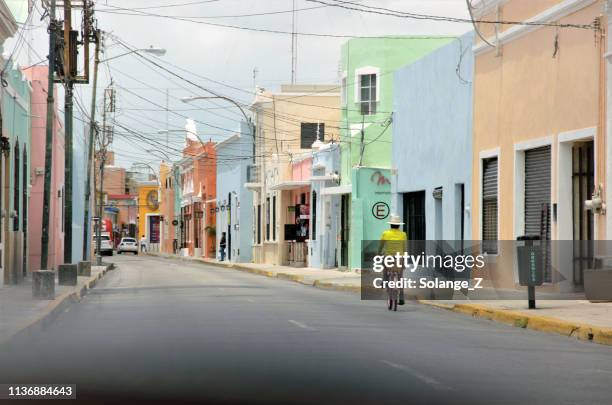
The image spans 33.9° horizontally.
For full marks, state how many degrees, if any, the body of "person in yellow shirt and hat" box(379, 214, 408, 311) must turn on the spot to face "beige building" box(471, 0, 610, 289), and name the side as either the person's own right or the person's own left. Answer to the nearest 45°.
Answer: approximately 45° to the person's own right

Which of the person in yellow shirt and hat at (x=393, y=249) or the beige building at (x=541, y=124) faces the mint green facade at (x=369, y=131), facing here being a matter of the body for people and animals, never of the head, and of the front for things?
the person in yellow shirt and hat

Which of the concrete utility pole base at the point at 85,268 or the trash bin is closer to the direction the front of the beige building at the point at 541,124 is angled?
the trash bin

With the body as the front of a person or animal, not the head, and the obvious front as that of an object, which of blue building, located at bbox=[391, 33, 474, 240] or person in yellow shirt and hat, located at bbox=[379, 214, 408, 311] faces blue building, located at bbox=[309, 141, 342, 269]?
the person in yellow shirt and hat

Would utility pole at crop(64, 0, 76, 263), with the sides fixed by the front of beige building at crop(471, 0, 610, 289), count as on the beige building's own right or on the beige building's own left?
on the beige building's own right

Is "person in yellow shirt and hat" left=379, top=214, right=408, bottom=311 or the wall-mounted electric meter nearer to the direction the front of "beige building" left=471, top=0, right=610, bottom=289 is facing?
the person in yellow shirt and hat

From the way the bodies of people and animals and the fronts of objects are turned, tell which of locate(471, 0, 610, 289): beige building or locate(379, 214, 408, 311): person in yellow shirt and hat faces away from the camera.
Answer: the person in yellow shirt and hat

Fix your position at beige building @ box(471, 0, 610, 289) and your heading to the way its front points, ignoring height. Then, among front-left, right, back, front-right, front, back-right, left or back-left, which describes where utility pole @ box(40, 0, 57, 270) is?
front-right

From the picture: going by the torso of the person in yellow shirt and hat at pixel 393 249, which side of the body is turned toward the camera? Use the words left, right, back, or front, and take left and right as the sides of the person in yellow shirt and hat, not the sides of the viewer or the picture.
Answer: back

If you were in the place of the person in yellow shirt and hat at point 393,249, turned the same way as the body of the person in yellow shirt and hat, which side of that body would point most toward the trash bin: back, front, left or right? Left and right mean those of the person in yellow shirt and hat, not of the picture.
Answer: right

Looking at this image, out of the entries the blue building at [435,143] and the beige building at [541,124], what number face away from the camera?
0

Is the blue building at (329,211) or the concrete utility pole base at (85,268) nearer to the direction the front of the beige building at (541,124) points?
the concrete utility pole base

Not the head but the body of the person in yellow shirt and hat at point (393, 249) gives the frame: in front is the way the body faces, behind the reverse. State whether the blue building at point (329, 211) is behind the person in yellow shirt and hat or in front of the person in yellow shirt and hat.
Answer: in front

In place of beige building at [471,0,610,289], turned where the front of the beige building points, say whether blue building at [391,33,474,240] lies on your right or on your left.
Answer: on your right

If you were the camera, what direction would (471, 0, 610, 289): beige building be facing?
facing the viewer and to the left of the viewer

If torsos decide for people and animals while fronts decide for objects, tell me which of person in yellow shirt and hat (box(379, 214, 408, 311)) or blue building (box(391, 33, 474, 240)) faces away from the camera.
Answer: the person in yellow shirt and hat
